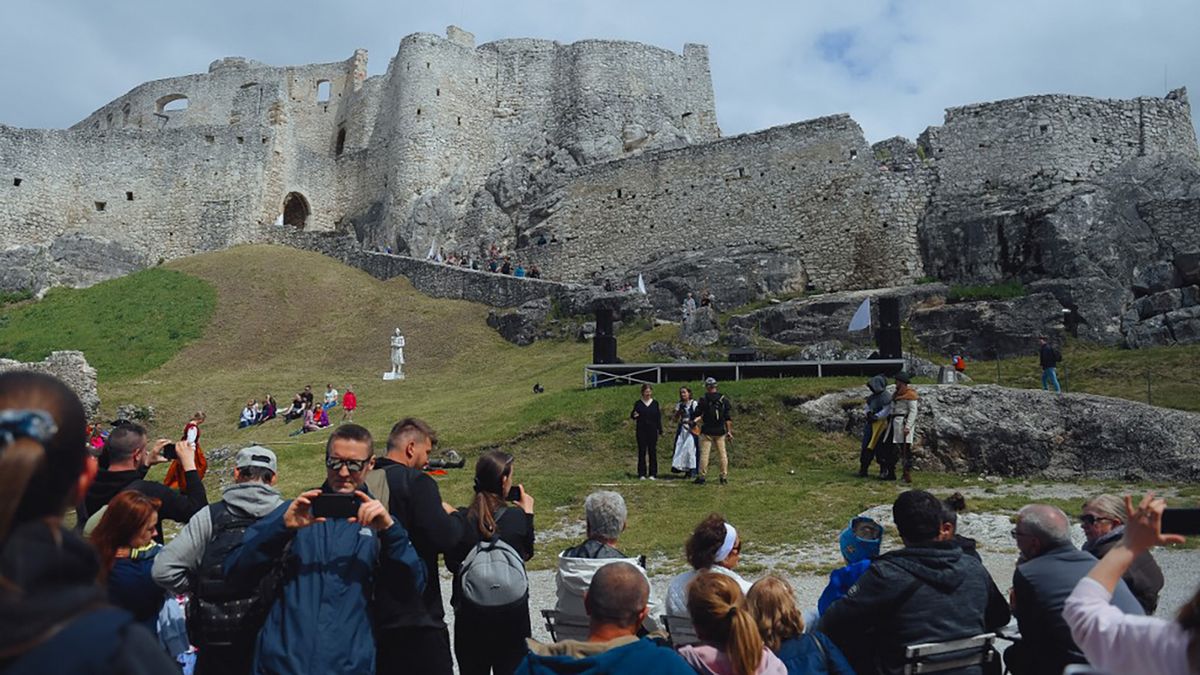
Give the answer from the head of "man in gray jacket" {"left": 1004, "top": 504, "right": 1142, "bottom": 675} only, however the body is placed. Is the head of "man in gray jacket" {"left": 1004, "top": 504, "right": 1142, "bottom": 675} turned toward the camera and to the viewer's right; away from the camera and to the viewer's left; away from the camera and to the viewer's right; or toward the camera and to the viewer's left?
away from the camera and to the viewer's left

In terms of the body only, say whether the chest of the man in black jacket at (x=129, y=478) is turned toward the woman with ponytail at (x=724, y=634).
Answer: no

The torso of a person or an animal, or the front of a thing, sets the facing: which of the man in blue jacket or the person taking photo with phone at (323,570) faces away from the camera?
the man in blue jacket

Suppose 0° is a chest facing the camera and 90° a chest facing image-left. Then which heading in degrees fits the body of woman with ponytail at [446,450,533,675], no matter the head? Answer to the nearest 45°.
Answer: approximately 225°

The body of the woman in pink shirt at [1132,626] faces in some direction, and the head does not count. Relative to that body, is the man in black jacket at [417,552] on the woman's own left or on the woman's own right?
on the woman's own left

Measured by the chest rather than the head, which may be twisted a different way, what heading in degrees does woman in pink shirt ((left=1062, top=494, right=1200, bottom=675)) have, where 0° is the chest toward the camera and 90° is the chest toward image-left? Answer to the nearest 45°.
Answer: approximately 180°

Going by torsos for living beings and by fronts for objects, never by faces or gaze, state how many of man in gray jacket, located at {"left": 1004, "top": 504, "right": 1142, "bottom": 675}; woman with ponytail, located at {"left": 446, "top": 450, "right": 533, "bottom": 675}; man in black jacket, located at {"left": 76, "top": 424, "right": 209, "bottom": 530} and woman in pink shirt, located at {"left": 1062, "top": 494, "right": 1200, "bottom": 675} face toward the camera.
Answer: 0

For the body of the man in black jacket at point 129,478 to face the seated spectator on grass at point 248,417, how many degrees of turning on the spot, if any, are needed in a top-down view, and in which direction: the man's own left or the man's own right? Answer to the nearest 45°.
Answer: approximately 45° to the man's own left

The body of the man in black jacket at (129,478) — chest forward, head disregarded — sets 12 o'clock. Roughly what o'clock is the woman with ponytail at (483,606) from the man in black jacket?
The woman with ponytail is roughly at 3 o'clock from the man in black jacket.

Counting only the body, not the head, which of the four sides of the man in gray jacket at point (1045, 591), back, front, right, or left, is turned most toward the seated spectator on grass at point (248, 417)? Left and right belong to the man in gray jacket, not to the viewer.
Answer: front

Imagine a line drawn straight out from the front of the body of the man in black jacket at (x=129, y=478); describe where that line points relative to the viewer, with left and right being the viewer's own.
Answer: facing away from the viewer and to the right of the viewer

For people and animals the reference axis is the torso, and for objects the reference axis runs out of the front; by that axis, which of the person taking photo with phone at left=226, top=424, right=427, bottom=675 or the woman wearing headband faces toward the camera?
the person taking photo with phone

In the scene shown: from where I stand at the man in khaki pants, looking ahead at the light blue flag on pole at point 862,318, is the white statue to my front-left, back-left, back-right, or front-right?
front-left

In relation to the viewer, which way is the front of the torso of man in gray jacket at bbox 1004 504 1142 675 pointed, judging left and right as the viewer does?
facing away from the viewer and to the left of the viewer
